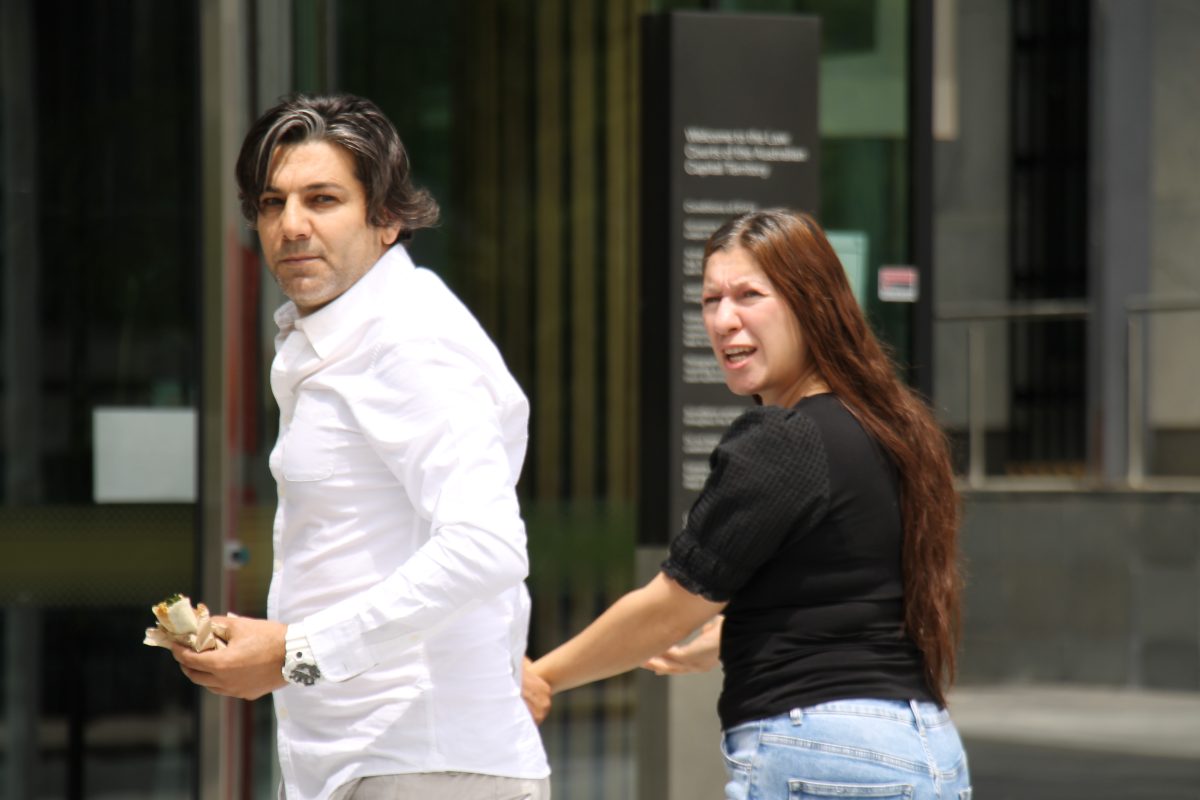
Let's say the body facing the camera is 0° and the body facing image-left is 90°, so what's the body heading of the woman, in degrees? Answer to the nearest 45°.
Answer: approximately 135°

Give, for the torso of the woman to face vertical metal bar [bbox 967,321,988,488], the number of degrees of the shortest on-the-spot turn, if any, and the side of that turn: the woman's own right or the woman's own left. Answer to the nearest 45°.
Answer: approximately 45° to the woman's own right

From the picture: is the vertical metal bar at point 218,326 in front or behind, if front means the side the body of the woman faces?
in front

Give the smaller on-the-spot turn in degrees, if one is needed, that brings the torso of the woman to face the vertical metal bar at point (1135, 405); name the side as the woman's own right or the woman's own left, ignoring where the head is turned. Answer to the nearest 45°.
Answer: approximately 45° to the woman's own right

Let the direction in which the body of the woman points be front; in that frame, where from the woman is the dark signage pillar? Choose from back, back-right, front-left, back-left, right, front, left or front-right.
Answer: front-right

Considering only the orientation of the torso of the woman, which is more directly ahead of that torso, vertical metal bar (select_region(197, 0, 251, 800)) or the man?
the vertical metal bar

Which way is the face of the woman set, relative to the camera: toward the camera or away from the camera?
toward the camera

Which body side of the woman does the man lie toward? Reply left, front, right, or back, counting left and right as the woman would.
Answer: left
